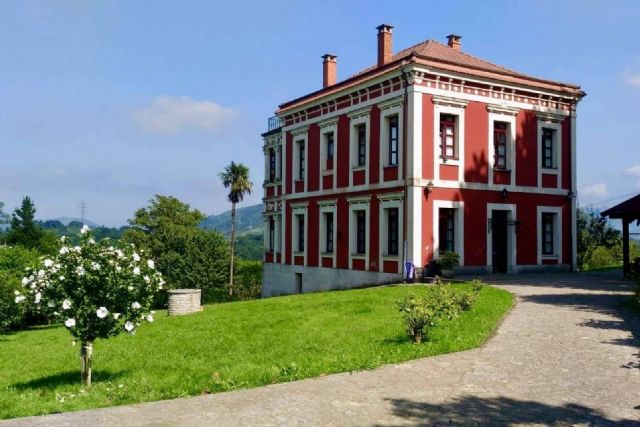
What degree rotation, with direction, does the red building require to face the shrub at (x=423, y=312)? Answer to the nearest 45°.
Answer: approximately 45° to its right

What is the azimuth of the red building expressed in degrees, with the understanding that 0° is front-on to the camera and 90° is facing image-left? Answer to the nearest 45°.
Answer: approximately 315°

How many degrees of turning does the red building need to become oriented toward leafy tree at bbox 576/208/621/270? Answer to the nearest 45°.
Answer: approximately 90° to its left

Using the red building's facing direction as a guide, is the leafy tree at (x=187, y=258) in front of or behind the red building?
behind

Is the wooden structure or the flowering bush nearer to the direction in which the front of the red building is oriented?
the wooden structure

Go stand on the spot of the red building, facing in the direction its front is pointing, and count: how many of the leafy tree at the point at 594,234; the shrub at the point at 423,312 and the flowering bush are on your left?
1

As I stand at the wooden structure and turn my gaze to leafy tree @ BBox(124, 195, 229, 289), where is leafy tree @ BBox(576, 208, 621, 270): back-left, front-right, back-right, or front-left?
front-right

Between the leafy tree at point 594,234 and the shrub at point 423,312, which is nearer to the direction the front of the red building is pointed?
the shrub

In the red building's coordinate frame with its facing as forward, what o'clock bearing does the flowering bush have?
The flowering bush is roughly at 2 o'clock from the red building.

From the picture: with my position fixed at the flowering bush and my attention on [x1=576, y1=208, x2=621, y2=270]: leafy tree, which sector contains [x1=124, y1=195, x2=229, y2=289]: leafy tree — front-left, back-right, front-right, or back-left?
front-left

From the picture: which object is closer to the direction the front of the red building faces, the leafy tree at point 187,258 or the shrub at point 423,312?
the shrub
